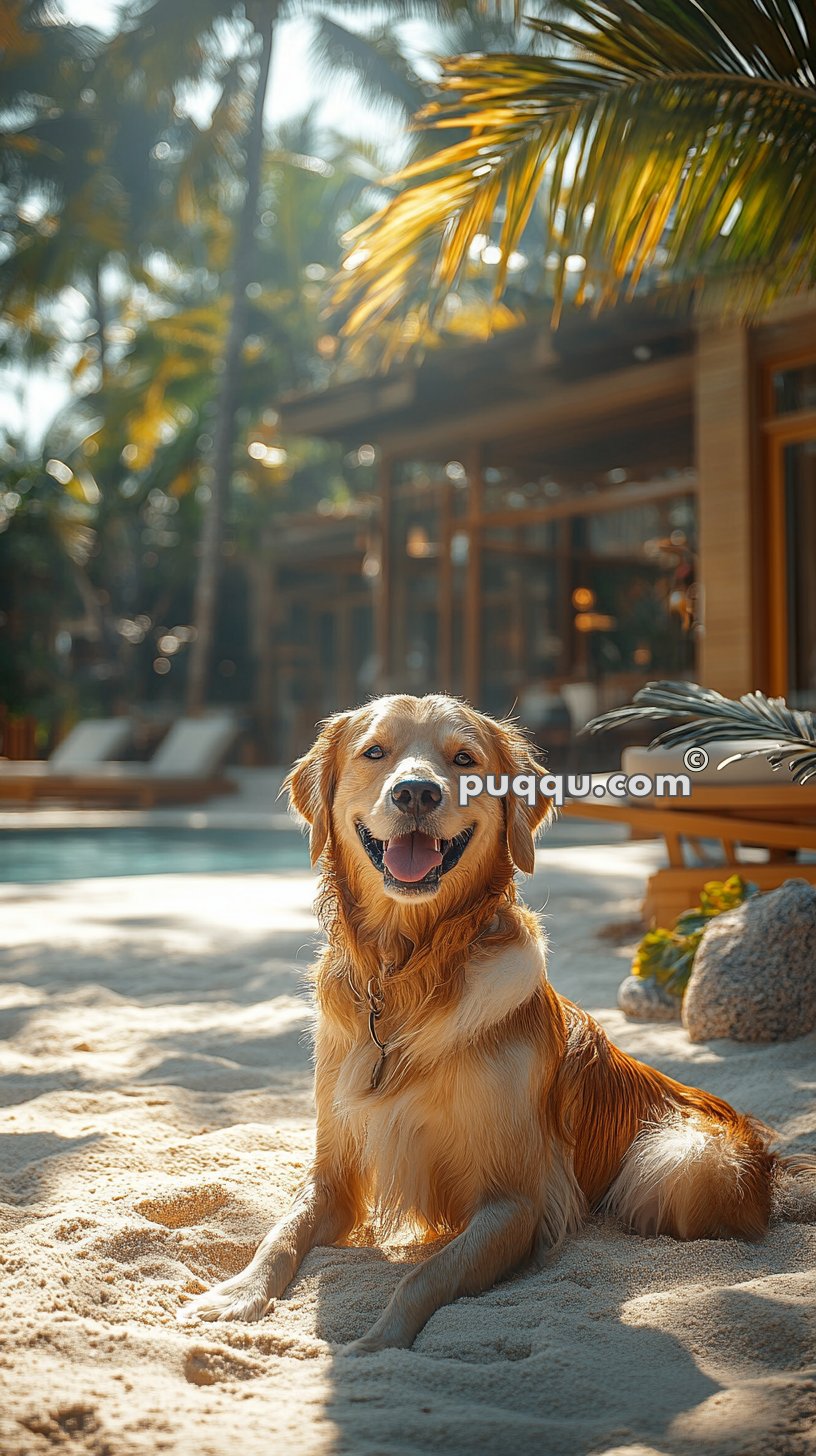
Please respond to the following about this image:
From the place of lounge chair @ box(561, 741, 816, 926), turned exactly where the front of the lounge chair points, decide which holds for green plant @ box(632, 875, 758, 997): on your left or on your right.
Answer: on your left

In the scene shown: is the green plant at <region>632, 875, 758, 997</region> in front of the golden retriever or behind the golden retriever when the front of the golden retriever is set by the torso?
behind

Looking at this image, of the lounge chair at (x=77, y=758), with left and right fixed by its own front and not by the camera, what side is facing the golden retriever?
left

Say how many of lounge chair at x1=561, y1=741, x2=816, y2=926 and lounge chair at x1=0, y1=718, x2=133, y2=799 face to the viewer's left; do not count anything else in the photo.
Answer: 2

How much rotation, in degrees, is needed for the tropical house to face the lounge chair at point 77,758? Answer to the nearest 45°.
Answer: approximately 90° to its right

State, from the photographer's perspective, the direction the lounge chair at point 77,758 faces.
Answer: facing to the left of the viewer

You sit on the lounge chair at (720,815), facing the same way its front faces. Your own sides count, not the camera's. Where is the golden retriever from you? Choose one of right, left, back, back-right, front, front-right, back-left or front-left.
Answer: left

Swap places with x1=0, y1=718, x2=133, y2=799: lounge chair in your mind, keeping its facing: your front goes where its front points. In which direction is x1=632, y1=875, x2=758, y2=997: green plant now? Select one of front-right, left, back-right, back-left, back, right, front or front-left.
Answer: left

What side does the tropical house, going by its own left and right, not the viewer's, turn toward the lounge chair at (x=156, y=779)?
right

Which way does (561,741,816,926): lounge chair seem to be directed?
to the viewer's left
